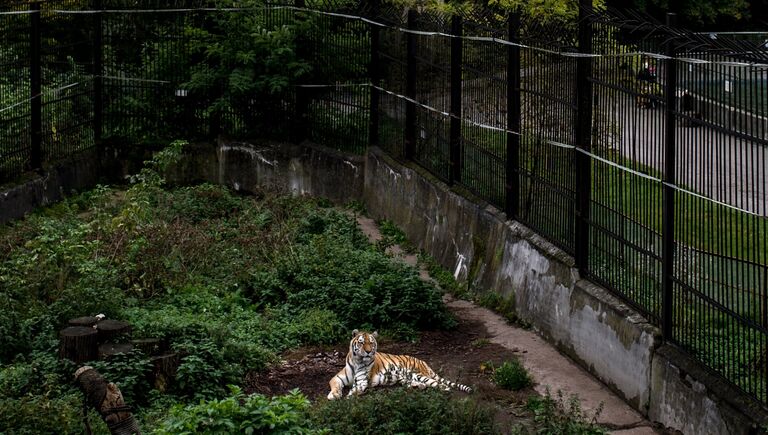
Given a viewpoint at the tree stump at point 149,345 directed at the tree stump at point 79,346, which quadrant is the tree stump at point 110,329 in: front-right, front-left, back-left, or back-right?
front-right

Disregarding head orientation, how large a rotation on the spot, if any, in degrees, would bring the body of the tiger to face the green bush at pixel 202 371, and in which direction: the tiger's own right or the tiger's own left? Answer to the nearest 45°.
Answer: approximately 45° to the tiger's own right

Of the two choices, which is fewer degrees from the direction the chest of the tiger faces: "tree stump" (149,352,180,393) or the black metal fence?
the tree stump

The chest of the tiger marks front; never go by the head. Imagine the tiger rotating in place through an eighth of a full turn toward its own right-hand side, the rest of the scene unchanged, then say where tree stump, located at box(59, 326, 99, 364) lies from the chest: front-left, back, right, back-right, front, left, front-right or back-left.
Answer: front

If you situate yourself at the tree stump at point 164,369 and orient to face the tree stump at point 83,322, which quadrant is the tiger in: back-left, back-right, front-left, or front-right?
back-right

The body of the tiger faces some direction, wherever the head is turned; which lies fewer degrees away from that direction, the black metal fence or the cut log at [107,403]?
the cut log

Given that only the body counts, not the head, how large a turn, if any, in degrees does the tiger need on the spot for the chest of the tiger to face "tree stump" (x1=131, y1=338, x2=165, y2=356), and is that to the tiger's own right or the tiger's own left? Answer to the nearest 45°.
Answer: approximately 45° to the tiger's own right

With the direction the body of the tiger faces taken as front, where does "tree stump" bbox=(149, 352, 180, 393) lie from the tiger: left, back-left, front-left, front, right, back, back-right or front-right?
front-right

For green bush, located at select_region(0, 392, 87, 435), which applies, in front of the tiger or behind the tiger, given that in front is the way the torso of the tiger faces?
in front

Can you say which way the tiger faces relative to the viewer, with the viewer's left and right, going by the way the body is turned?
facing the viewer and to the left of the viewer

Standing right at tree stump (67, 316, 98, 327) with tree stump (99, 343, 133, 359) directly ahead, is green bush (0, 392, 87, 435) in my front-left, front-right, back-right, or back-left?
front-right
